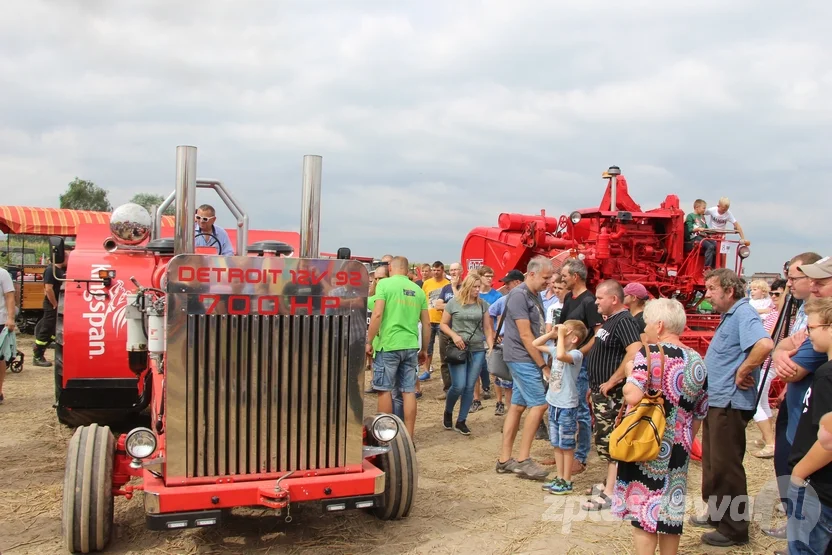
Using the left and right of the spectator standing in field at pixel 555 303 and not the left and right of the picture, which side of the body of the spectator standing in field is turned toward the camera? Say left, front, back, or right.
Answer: front

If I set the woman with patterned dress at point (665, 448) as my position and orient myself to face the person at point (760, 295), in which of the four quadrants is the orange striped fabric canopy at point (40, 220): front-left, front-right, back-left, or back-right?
front-left

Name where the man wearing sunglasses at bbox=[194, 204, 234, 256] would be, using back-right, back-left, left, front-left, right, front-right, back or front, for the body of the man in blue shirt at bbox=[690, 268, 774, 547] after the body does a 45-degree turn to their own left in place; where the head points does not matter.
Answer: front-right

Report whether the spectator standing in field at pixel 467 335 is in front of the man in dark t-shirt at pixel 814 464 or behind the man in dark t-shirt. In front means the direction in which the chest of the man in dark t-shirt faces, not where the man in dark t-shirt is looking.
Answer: in front

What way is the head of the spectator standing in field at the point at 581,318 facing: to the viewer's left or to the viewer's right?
to the viewer's left

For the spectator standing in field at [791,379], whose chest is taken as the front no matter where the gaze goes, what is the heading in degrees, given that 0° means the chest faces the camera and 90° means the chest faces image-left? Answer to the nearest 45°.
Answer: approximately 90°

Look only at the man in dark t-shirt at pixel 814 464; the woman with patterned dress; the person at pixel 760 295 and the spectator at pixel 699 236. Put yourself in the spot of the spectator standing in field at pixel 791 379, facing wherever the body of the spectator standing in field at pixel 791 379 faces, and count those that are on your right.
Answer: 2

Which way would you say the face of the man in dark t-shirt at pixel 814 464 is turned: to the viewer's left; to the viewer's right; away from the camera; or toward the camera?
to the viewer's left

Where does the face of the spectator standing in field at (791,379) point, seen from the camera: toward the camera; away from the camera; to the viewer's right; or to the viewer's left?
to the viewer's left

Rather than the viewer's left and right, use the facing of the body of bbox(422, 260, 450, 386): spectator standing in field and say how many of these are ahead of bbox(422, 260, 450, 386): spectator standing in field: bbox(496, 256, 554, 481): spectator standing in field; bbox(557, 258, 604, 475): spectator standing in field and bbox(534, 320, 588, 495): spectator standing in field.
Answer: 3

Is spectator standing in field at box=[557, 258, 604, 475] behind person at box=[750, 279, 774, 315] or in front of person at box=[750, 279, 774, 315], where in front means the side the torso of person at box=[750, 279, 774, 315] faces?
in front
